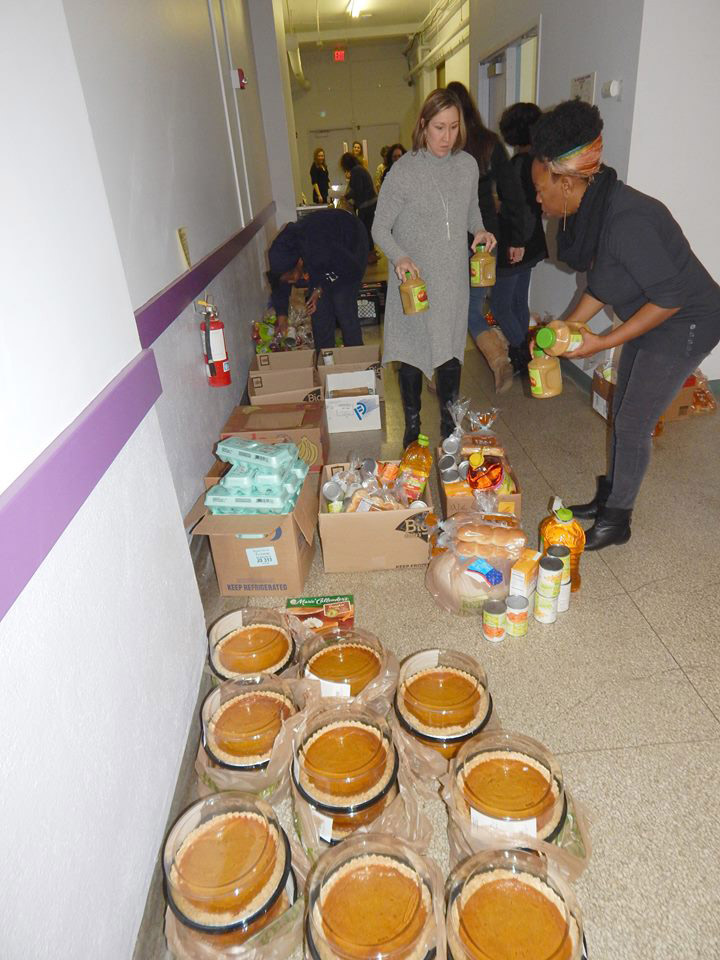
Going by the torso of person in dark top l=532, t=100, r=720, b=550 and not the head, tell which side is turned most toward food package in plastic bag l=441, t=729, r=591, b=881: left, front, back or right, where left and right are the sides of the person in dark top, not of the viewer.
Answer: left

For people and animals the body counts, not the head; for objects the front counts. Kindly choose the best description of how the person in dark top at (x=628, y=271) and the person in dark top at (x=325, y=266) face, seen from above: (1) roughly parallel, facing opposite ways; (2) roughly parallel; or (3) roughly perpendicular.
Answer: roughly parallel

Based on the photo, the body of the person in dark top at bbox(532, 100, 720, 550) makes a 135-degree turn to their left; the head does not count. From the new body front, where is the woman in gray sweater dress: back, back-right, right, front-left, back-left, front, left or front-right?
back

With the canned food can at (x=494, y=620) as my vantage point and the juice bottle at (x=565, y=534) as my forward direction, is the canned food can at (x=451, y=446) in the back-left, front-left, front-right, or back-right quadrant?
front-left

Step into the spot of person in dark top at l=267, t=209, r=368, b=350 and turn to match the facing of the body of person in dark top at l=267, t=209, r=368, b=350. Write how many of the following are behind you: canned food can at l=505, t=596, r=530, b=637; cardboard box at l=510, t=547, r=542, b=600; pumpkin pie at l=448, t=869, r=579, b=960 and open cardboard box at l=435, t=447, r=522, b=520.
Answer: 0

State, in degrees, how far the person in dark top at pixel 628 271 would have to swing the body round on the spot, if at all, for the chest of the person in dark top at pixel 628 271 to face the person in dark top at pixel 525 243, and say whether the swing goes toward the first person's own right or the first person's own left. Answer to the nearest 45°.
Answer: approximately 90° to the first person's own right

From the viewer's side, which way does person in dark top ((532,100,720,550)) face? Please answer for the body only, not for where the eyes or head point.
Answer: to the viewer's left

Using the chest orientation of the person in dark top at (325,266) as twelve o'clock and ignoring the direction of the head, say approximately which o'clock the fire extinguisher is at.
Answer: The fire extinguisher is roughly at 11 o'clock from the person in dark top.

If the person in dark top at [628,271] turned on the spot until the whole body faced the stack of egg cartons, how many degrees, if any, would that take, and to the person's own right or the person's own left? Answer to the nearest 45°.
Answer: approximately 45° to the person's own left

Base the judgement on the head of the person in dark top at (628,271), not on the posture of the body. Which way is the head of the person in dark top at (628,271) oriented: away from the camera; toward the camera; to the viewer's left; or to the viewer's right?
to the viewer's left

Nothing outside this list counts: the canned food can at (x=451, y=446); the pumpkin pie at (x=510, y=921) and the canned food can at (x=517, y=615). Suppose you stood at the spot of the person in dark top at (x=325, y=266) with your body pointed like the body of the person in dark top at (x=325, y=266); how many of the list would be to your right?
0

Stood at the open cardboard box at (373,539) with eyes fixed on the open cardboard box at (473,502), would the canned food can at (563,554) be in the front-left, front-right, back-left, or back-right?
front-right

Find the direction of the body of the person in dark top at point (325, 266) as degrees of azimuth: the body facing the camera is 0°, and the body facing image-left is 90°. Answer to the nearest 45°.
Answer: approximately 45°

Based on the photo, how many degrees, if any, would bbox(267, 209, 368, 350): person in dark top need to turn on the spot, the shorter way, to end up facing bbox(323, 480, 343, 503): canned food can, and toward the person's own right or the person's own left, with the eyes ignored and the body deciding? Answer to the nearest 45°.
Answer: approximately 45° to the person's own left
